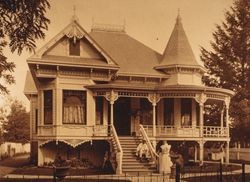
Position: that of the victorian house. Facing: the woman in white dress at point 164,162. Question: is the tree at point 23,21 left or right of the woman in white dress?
right

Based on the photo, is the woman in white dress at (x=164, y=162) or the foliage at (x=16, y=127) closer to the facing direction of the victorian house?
the woman in white dress

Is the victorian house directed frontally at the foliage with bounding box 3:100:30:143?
no

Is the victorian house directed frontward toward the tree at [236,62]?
no

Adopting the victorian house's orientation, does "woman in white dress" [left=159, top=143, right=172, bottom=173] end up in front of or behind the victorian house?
in front

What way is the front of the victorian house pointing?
toward the camera
